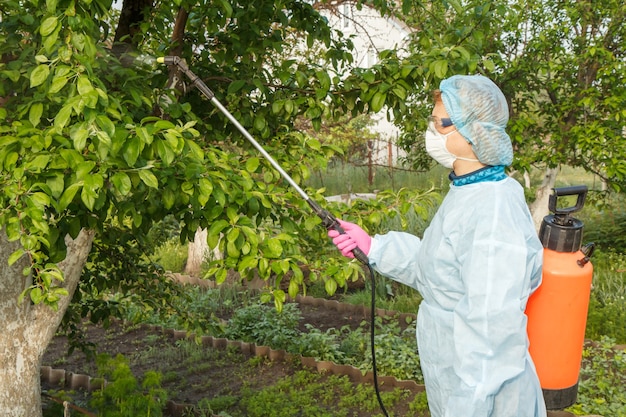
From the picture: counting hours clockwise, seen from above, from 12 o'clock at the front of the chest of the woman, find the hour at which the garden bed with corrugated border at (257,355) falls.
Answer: The garden bed with corrugated border is roughly at 2 o'clock from the woman.

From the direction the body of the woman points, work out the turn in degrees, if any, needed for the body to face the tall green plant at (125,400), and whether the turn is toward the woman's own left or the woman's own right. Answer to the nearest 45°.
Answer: approximately 45° to the woman's own right

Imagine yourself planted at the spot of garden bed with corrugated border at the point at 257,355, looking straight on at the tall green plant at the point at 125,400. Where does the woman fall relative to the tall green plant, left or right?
left

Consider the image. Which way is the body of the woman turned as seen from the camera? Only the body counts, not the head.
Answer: to the viewer's left
